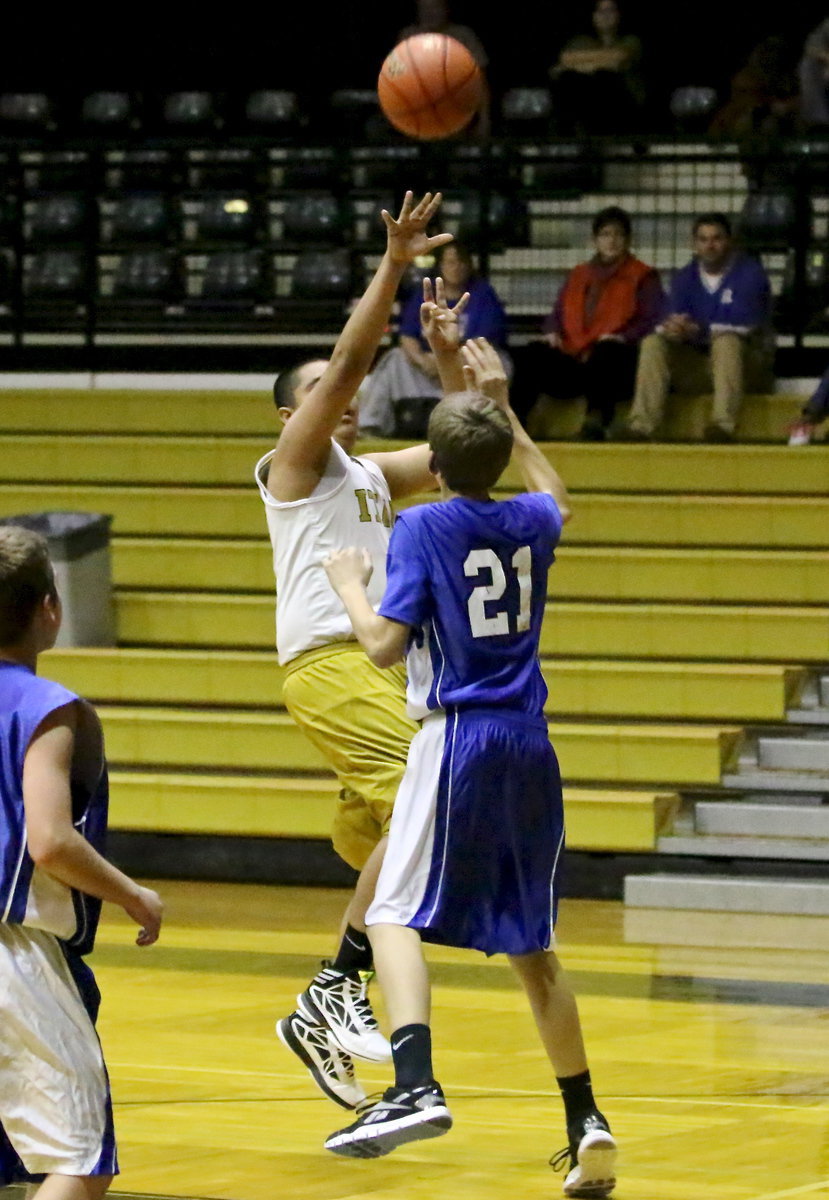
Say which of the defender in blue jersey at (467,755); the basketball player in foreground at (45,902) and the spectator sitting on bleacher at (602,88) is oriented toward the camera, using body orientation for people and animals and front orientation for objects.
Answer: the spectator sitting on bleacher

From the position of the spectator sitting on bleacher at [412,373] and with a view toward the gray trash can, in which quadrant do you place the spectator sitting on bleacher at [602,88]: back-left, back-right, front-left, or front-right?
back-right

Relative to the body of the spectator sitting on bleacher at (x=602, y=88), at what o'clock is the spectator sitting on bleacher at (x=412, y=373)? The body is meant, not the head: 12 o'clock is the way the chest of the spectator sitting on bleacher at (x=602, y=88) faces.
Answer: the spectator sitting on bleacher at (x=412, y=373) is roughly at 1 o'clock from the spectator sitting on bleacher at (x=602, y=88).

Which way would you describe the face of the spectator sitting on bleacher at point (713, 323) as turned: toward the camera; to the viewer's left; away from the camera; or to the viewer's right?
toward the camera

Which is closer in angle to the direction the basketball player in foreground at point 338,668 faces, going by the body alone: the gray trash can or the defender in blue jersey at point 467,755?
the defender in blue jersey

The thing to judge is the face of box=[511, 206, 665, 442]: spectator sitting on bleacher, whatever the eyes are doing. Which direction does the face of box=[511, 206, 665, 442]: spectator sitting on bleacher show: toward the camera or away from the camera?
toward the camera

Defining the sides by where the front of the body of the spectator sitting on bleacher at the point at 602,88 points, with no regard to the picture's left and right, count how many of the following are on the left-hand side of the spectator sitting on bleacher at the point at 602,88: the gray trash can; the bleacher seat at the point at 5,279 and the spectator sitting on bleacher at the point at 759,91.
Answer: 1

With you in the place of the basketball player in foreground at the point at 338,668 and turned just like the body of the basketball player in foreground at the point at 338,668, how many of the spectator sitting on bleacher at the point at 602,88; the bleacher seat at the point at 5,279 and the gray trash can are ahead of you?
0

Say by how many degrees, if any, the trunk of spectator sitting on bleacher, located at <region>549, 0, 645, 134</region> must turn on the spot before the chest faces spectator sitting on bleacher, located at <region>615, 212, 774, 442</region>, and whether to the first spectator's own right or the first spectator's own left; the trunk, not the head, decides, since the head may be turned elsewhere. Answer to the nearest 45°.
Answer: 0° — they already face them

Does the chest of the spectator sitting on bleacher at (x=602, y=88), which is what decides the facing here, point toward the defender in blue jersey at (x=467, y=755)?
yes

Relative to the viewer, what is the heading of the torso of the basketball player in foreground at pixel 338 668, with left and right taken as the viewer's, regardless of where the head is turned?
facing the viewer and to the right of the viewer

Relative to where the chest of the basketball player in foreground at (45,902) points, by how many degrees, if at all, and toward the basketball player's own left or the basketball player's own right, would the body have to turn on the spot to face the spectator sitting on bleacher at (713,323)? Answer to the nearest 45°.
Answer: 0° — they already face them

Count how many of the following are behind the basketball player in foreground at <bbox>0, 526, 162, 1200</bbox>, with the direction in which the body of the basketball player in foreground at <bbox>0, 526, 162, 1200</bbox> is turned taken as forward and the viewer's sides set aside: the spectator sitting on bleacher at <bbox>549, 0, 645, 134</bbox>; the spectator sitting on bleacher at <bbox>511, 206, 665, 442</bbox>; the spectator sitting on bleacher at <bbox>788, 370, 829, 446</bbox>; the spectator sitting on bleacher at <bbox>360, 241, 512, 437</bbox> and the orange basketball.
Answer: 0

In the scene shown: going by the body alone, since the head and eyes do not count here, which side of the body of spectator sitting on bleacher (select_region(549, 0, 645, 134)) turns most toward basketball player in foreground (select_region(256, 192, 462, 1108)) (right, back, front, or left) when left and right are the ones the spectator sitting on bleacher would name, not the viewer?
front

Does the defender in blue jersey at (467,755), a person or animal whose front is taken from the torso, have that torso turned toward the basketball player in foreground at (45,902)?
no

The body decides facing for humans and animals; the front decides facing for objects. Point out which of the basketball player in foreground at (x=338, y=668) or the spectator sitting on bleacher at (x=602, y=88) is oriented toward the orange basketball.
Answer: the spectator sitting on bleacher

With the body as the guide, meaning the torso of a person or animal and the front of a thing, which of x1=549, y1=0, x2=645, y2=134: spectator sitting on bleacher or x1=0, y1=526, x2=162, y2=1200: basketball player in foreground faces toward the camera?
the spectator sitting on bleacher

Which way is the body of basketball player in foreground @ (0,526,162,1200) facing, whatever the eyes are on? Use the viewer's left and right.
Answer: facing away from the viewer and to the right of the viewer

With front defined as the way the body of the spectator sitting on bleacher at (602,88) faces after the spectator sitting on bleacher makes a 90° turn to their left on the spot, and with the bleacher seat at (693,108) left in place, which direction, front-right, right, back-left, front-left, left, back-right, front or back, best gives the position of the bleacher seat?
front-left

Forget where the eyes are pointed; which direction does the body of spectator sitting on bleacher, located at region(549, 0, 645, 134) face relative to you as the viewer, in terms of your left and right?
facing the viewer

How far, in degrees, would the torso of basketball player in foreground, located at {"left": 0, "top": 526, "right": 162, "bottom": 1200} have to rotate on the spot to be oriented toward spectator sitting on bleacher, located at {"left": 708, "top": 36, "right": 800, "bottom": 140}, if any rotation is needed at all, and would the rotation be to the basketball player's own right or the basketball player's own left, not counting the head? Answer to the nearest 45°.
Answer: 0° — they already face them

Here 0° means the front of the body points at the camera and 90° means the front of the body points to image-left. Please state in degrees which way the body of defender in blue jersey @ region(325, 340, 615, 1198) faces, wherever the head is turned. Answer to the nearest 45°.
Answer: approximately 135°
